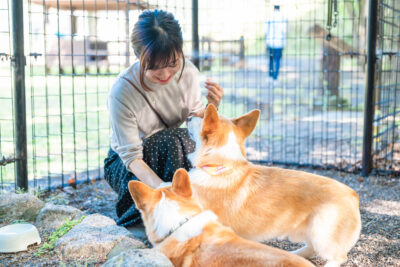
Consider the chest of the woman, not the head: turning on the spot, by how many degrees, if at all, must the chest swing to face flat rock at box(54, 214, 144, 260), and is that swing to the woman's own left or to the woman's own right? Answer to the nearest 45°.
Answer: approximately 90° to the woman's own right

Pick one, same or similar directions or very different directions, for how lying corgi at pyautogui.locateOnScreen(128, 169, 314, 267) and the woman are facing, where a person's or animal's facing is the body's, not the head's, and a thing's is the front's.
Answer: very different directions

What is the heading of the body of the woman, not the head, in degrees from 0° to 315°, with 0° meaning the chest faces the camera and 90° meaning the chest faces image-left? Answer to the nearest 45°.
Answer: approximately 315°

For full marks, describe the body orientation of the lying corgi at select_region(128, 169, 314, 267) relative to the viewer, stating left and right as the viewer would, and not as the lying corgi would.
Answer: facing away from the viewer and to the left of the viewer

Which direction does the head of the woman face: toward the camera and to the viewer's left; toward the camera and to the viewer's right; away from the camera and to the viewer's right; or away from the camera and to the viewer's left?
toward the camera and to the viewer's right

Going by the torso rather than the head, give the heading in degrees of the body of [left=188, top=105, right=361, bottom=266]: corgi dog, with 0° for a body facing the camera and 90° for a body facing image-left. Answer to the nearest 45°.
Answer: approximately 135°
